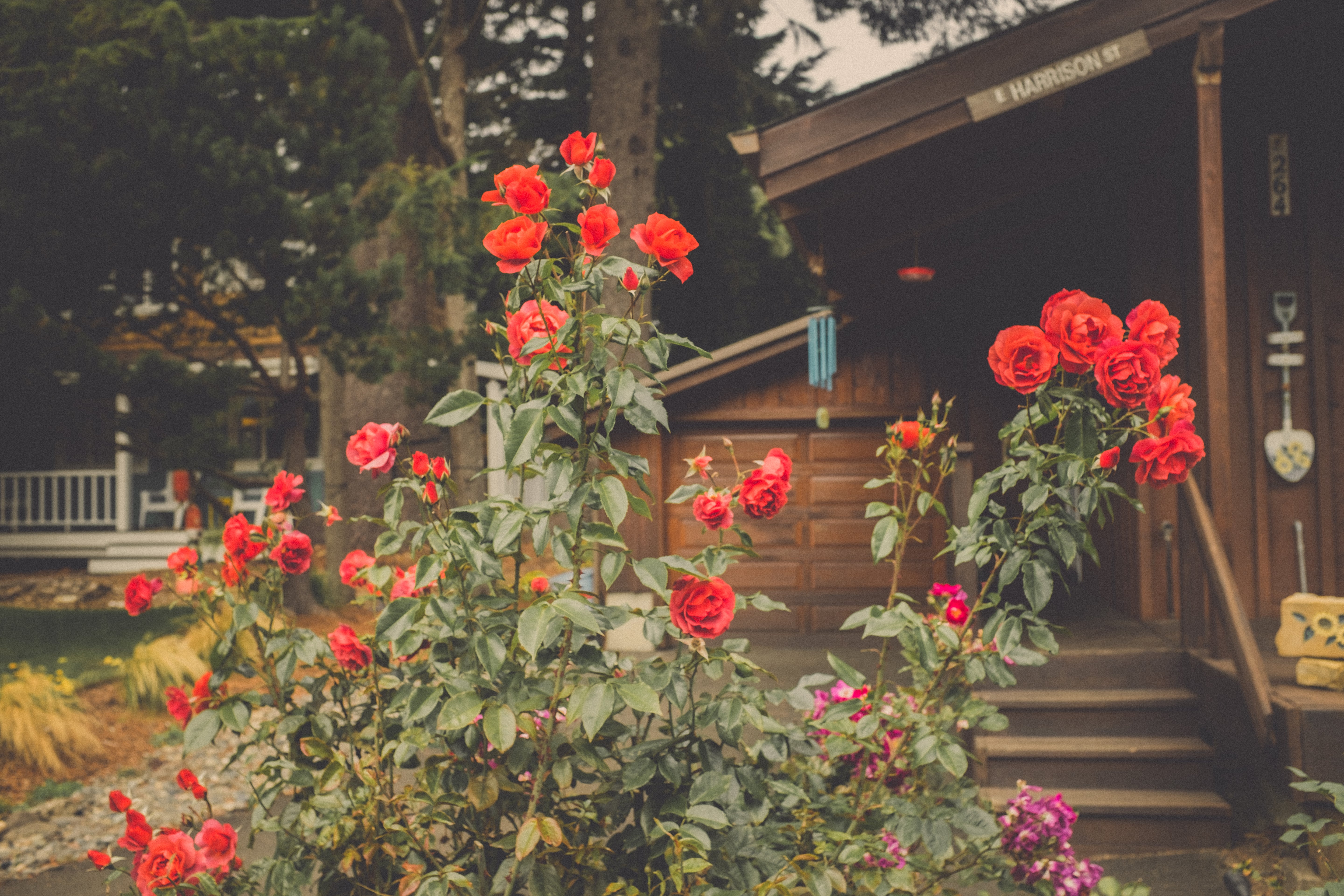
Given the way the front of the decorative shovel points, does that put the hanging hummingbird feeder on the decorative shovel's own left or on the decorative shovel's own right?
on the decorative shovel's own right

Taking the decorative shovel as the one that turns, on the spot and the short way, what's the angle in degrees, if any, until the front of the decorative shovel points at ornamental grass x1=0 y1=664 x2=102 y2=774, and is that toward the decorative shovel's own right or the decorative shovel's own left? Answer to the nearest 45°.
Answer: approximately 45° to the decorative shovel's own right

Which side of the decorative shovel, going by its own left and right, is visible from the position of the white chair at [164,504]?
right

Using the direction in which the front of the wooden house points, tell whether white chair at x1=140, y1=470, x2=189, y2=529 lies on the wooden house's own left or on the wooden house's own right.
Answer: on the wooden house's own right

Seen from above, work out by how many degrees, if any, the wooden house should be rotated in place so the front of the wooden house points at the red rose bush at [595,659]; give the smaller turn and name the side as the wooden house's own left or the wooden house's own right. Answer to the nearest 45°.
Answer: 0° — it already faces it

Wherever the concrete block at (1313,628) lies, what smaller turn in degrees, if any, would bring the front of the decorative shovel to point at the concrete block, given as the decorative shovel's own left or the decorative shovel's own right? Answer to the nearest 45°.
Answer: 0° — it already faces it

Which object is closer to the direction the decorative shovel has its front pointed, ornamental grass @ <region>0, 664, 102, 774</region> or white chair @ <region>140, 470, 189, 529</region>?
the ornamental grass

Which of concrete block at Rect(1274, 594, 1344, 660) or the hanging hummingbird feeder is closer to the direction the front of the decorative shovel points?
the concrete block
